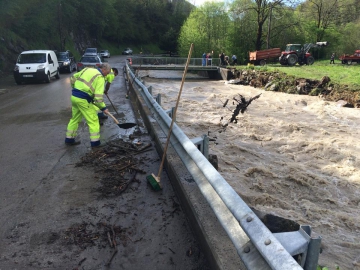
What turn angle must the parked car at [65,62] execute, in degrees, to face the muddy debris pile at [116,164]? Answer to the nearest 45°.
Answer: approximately 45° to its left

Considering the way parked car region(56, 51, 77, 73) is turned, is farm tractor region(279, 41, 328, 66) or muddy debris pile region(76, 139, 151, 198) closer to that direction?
the muddy debris pile

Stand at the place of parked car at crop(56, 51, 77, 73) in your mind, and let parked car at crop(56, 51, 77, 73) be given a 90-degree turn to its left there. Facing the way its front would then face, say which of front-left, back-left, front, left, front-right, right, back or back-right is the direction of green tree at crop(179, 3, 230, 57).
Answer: left

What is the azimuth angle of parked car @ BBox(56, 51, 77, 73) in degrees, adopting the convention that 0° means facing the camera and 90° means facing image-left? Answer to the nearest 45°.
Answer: approximately 45°

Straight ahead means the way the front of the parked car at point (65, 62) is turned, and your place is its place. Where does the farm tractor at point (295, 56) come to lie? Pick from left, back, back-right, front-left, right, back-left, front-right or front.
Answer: back-left

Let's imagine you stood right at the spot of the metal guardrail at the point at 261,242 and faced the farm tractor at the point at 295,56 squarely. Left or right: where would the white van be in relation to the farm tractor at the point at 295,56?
left
